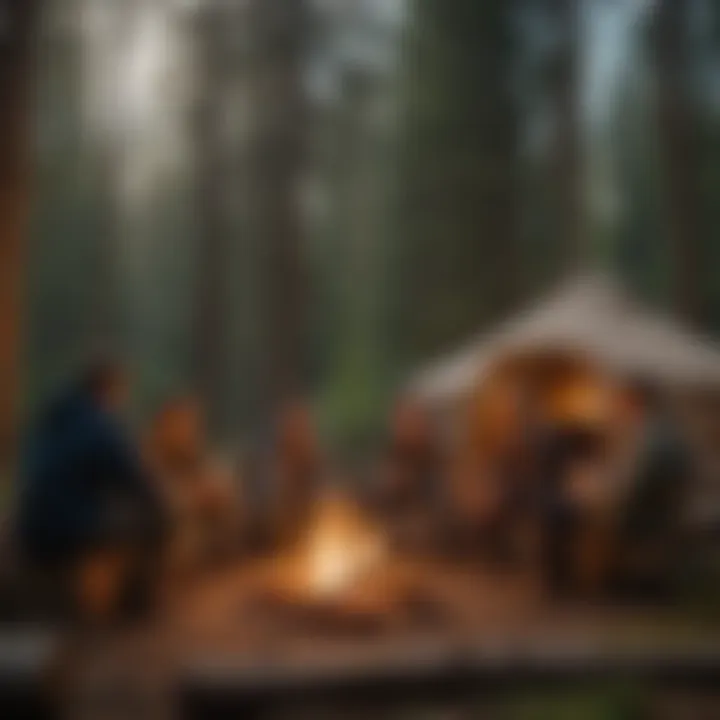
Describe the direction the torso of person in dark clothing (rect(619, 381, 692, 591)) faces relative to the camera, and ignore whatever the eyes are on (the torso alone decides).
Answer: to the viewer's left

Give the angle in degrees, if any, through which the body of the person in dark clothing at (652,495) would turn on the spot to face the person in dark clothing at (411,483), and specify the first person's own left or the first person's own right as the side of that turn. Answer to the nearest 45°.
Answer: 0° — they already face them

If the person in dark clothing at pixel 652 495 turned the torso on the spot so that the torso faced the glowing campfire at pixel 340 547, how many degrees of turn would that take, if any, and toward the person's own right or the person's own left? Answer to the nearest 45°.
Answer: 0° — they already face it

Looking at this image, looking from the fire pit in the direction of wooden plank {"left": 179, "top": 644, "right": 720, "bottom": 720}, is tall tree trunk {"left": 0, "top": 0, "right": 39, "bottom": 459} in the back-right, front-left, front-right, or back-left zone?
back-right

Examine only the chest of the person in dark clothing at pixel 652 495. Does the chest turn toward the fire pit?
yes
